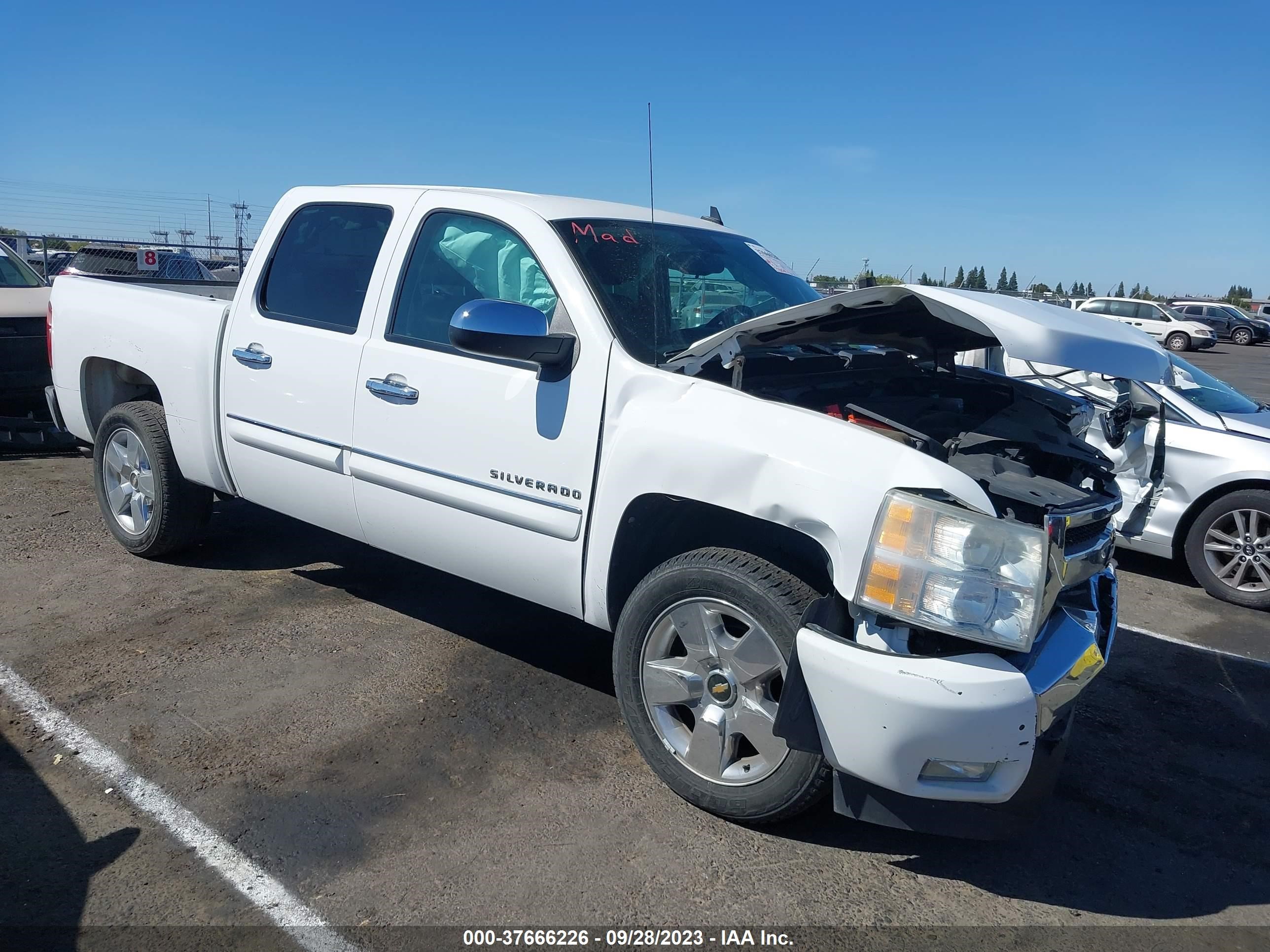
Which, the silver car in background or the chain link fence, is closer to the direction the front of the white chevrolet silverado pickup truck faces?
the silver car in background

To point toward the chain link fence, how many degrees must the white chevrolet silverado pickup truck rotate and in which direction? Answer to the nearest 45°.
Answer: approximately 180°

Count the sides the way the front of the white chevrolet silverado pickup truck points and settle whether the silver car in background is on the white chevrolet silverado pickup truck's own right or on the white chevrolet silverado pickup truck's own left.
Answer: on the white chevrolet silverado pickup truck's own left
